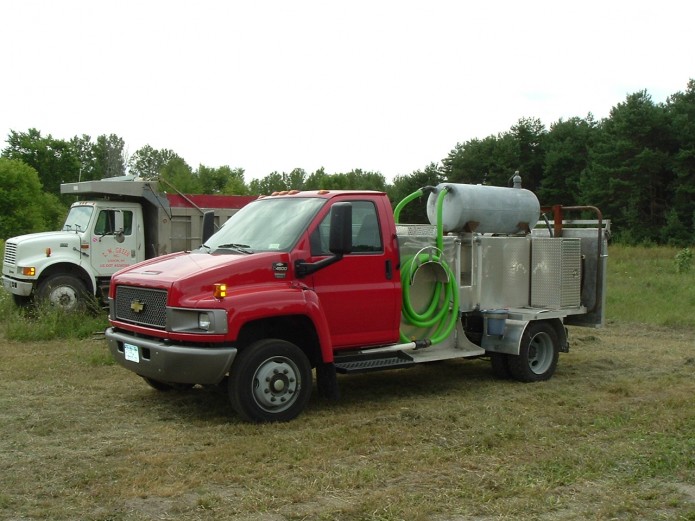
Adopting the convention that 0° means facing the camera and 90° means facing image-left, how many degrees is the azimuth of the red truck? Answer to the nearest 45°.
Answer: approximately 45°

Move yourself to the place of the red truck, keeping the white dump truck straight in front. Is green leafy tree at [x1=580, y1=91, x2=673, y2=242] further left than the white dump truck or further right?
right

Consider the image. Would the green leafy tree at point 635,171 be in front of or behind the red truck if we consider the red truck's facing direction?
behind

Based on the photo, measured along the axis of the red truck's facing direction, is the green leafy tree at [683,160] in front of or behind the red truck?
behind

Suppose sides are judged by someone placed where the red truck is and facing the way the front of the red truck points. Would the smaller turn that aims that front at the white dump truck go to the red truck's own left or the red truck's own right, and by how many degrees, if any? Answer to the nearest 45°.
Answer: approximately 90° to the red truck's own right
